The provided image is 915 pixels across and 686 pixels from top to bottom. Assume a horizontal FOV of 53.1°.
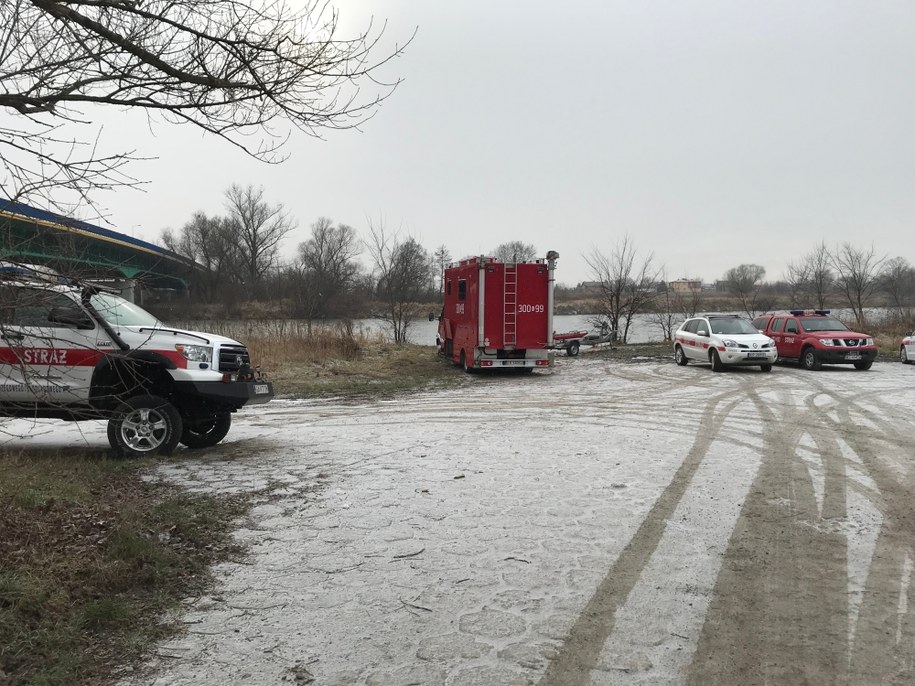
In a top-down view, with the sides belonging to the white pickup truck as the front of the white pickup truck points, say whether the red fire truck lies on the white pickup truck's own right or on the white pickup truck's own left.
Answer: on the white pickup truck's own left

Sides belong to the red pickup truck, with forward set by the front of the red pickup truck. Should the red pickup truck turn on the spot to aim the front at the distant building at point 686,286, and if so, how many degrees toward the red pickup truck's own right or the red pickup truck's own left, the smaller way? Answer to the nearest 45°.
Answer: approximately 135° to the red pickup truck's own left

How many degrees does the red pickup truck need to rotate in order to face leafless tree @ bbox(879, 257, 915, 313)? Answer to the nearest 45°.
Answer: approximately 135° to its left

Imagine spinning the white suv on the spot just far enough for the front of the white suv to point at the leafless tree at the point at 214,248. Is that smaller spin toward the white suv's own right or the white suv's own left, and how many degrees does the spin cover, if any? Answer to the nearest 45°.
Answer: approximately 180°

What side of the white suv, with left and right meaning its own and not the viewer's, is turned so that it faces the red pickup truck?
left

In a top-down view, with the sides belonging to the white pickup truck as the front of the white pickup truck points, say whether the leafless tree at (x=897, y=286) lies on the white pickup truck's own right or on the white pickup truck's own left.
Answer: on the white pickup truck's own left

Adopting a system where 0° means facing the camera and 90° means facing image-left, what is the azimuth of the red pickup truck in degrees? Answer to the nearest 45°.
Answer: approximately 315°

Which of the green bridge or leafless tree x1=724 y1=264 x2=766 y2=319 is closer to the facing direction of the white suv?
the green bridge

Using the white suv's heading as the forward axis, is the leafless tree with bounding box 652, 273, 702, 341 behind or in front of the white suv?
behind

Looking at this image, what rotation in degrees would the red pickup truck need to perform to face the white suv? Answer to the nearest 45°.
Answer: approximately 90° to its right
